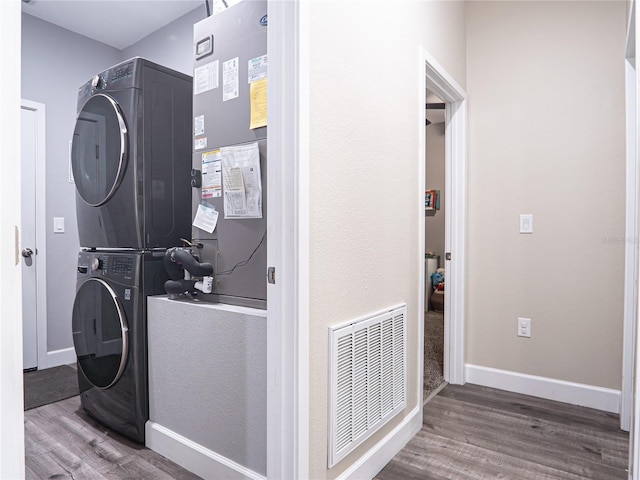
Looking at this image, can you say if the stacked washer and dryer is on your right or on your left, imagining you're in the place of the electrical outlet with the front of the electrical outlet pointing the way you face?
on your right

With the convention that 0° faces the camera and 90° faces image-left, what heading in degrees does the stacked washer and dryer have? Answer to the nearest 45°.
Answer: approximately 45°

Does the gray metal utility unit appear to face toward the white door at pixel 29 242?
no

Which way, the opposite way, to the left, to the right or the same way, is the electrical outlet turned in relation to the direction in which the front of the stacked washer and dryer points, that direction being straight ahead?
the same way

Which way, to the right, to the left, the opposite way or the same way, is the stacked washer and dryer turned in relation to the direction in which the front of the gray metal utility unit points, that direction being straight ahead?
the same way

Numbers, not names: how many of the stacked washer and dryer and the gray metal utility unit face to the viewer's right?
0

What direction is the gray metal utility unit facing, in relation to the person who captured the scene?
facing the viewer and to the left of the viewer

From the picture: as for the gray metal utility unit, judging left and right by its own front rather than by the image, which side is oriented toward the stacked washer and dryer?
right

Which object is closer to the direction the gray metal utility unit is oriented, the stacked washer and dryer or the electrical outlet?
the stacked washer and dryer

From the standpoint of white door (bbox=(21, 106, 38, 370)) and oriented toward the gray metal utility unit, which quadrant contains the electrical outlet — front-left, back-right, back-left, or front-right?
front-left

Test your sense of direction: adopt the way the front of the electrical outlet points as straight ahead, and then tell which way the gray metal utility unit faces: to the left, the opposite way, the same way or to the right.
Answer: the same way

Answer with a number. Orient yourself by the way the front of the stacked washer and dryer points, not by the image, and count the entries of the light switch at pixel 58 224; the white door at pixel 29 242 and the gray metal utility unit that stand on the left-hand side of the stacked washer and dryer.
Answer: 1

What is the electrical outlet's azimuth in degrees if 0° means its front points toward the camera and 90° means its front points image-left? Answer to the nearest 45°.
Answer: approximately 0°
